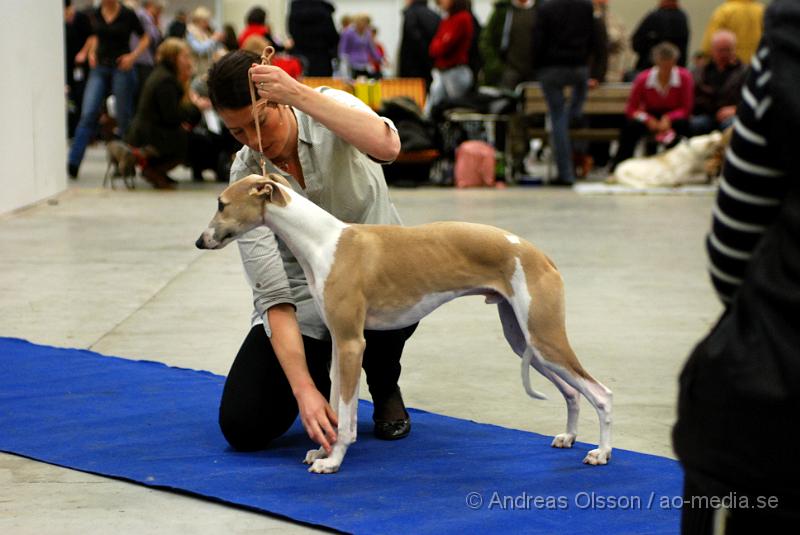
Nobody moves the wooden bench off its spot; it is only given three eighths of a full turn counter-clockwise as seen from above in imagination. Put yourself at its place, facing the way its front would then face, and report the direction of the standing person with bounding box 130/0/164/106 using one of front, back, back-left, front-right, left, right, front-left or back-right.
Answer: back-left

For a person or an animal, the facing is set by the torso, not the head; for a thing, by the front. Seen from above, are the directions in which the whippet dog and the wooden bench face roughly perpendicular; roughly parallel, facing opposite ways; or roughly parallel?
roughly perpendicular

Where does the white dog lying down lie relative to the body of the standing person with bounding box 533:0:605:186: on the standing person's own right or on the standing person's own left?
on the standing person's own right

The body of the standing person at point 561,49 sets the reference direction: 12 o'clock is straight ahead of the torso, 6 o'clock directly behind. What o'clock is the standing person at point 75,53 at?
the standing person at point 75,53 is roughly at 10 o'clock from the standing person at point 561,49.

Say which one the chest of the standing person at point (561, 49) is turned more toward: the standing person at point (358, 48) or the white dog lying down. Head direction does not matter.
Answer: the standing person

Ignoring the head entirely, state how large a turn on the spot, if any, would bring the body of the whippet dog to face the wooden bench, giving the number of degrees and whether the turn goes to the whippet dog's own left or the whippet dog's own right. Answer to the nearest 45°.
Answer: approximately 90° to the whippet dog's own right

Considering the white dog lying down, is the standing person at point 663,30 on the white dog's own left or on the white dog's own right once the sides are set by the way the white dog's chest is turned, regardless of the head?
on the white dog's own left

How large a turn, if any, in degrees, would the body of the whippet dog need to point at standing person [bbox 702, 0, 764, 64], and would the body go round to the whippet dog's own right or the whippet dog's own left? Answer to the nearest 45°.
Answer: approximately 90° to the whippet dog's own right

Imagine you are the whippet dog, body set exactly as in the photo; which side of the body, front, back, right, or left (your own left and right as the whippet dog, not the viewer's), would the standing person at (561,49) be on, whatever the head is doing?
right

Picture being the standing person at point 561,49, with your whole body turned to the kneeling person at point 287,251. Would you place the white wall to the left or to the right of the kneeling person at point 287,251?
right

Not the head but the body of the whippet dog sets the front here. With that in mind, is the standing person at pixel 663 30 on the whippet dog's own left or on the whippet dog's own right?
on the whippet dog's own right
